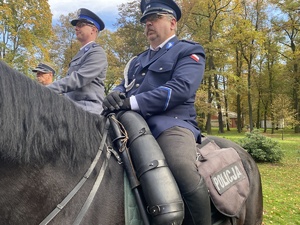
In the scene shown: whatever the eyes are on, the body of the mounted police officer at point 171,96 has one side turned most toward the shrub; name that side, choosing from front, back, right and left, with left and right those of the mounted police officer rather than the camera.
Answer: back

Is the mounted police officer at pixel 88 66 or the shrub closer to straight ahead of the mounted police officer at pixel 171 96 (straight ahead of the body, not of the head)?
the mounted police officer

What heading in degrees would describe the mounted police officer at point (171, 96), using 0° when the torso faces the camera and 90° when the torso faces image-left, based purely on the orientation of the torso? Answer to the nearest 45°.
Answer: approximately 45°

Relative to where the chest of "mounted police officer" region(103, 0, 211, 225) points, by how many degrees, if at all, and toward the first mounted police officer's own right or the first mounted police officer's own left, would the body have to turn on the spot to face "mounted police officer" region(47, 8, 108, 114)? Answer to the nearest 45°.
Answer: approximately 90° to the first mounted police officer's own right
